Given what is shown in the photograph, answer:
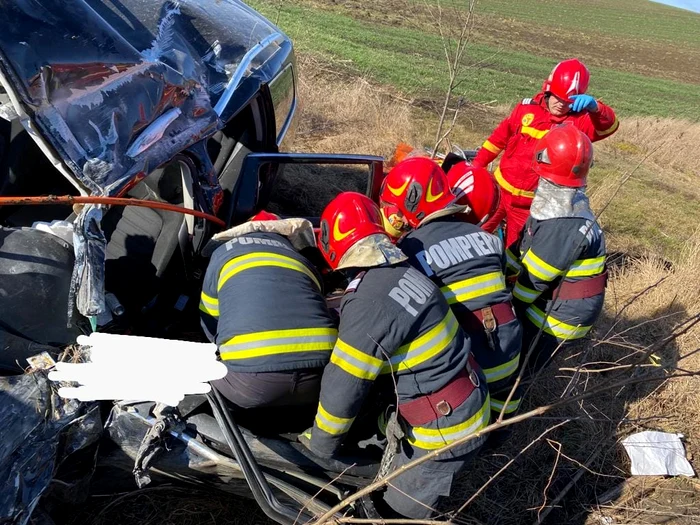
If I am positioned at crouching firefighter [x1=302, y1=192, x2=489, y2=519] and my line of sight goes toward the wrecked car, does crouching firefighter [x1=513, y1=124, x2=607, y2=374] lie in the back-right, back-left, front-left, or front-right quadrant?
back-right

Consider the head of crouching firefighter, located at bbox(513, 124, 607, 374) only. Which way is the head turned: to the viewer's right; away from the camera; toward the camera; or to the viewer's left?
away from the camera

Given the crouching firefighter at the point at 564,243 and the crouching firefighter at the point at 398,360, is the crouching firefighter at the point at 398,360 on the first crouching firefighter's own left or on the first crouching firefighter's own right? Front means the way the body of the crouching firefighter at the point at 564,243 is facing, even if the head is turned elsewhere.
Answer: on the first crouching firefighter's own left

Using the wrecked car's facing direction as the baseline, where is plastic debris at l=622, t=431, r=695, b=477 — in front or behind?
behind

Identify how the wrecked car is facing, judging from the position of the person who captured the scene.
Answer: facing the viewer and to the left of the viewer

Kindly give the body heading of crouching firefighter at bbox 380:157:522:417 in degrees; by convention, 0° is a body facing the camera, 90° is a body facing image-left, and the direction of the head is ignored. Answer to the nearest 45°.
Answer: approximately 135°

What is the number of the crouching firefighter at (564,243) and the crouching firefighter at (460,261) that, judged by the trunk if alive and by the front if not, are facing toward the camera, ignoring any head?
0

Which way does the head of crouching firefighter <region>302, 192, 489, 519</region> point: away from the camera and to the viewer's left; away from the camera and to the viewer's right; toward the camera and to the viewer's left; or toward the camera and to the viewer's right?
away from the camera and to the viewer's left

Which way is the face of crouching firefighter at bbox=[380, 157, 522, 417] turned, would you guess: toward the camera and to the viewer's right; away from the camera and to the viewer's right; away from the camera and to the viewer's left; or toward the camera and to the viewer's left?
away from the camera and to the viewer's left

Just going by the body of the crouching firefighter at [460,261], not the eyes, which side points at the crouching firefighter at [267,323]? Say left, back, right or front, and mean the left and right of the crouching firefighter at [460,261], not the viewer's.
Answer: left
